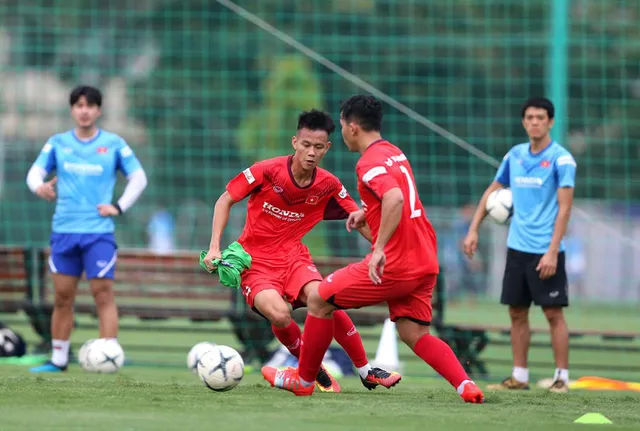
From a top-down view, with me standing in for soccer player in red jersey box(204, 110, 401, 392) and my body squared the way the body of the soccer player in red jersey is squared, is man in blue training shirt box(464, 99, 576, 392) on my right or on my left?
on my left

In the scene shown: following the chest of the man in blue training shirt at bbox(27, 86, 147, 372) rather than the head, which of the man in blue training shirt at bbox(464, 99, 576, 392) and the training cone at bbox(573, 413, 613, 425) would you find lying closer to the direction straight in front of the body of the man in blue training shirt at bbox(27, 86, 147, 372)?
the training cone

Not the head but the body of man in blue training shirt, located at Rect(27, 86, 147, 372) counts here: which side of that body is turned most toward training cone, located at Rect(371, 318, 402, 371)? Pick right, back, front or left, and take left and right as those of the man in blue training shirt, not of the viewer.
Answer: left

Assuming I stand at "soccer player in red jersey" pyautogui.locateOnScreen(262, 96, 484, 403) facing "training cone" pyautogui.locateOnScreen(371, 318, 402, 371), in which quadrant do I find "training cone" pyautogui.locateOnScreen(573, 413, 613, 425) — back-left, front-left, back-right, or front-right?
back-right

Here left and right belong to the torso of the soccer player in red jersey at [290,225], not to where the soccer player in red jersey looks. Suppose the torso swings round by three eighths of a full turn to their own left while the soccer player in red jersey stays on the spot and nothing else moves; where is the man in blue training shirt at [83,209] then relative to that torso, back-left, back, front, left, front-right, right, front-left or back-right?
left

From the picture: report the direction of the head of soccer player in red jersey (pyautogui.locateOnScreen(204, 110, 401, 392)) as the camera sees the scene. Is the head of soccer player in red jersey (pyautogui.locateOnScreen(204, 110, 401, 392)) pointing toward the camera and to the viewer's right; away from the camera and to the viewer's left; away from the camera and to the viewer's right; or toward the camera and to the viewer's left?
toward the camera and to the viewer's right

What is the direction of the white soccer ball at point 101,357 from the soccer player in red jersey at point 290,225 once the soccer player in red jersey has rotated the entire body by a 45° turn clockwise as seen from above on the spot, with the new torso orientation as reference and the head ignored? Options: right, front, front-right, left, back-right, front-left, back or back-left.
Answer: right

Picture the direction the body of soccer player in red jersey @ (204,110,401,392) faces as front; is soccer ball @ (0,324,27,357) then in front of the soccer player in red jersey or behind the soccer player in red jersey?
behind

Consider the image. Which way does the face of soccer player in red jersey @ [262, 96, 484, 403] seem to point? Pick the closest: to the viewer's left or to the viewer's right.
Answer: to the viewer's left

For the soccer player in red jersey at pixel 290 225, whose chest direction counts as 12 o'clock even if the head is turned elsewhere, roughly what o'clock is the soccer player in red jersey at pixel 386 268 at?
the soccer player in red jersey at pixel 386 268 is roughly at 11 o'clock from the soccer player in red jersey at pixel 290 225.

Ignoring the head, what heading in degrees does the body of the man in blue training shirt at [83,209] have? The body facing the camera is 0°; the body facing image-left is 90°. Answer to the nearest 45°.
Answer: approximately 0°
